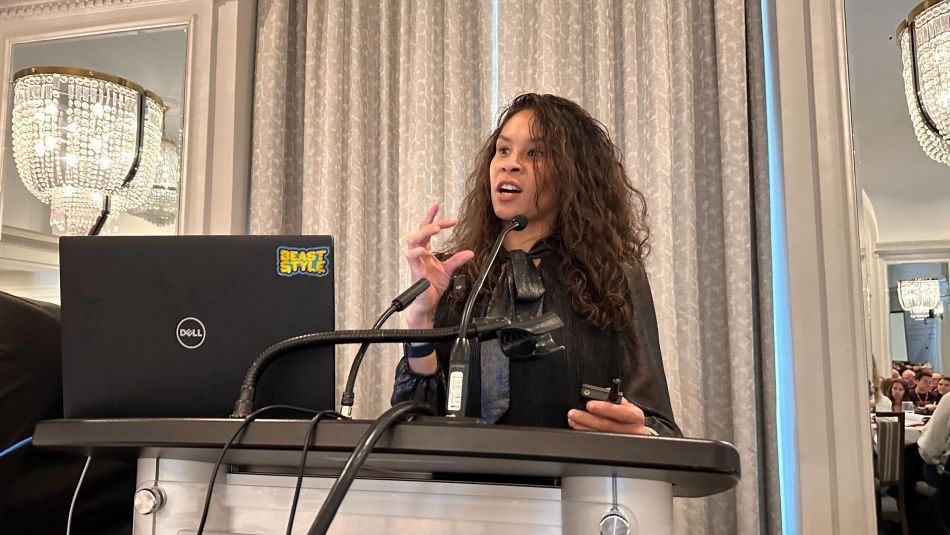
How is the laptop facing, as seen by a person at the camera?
facing away from the viewer

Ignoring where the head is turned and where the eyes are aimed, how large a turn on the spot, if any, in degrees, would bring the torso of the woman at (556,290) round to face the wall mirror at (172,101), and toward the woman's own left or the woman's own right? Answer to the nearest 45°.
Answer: approximately 90° to the woman's own right

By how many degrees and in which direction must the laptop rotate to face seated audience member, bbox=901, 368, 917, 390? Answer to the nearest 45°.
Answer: approximately 90° to its right

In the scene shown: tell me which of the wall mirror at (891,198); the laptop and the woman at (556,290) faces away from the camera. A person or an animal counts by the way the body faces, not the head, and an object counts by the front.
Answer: the laptop

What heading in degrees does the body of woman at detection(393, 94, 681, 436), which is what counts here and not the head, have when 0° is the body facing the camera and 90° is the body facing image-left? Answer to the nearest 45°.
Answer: approximately 45°

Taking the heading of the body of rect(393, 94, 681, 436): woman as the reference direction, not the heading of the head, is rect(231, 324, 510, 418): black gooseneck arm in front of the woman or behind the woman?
in front

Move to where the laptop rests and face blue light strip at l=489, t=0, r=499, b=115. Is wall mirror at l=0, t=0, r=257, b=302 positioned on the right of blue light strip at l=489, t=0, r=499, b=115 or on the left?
left

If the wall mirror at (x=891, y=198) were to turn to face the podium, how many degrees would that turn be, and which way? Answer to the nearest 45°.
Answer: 0° — it already faces it
